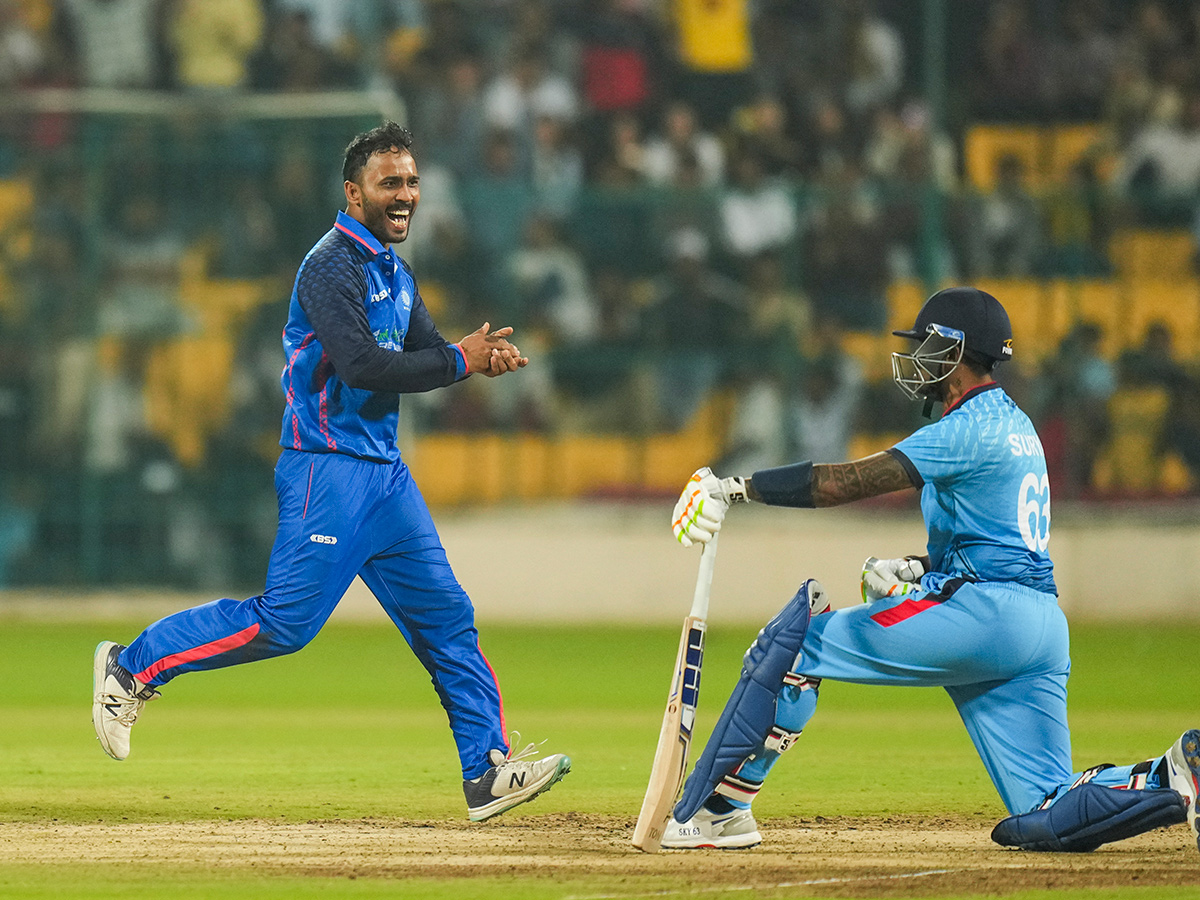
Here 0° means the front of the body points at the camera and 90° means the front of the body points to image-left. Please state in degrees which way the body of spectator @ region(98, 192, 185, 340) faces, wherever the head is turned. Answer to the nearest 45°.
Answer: approximately 0°

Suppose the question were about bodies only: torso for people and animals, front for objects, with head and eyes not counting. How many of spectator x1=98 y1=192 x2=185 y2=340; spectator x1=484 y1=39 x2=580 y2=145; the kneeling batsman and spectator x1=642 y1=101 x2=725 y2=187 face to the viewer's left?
1

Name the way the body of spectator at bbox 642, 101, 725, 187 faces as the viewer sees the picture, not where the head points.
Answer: toward the camera

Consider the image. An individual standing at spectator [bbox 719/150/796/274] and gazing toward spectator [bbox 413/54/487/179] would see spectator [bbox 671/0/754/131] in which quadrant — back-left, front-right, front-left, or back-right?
front-right

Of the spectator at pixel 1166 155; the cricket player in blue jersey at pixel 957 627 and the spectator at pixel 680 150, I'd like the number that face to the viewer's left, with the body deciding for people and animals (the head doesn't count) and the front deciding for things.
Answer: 1

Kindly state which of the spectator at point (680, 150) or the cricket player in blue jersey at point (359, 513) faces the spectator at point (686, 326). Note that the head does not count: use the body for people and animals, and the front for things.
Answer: the spectator at point (680, 150)

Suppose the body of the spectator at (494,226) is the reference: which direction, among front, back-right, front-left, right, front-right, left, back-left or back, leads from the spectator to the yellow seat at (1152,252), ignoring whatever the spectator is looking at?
left

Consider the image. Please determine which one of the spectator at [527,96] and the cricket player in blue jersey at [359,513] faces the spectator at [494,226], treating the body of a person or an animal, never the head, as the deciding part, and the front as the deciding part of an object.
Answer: the spectator at [527,96]

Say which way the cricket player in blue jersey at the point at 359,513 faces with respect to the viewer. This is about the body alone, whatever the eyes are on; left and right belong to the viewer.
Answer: facing the viewer and to the right of the viewer

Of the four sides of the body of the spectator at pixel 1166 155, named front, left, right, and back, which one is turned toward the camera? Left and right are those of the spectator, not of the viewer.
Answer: front

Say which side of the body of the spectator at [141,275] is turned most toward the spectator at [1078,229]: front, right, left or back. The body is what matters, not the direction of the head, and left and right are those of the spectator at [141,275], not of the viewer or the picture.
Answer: left

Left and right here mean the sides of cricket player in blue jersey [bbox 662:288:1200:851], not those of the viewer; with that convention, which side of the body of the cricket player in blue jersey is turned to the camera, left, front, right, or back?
left

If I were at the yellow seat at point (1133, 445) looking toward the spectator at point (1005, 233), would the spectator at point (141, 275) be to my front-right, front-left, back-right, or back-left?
front-left

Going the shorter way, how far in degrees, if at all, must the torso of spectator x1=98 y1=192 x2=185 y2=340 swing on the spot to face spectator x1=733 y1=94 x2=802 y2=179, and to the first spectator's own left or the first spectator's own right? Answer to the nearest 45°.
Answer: approximately 90° to the first spectator's own left
